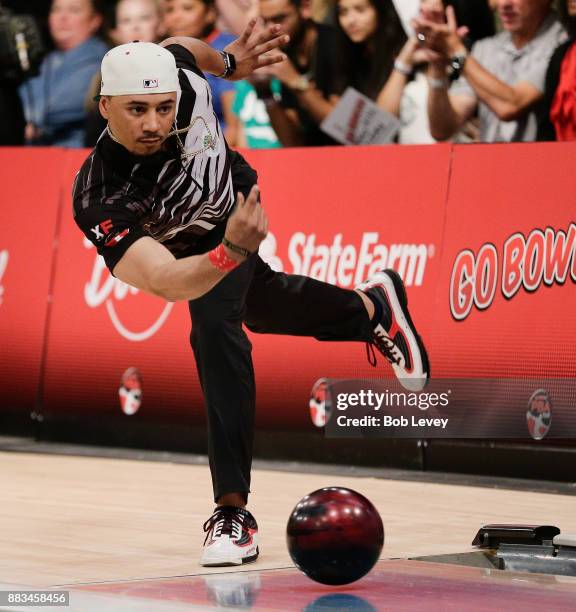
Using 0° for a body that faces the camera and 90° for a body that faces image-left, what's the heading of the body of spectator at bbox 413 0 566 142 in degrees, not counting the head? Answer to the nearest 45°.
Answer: approximately 45°

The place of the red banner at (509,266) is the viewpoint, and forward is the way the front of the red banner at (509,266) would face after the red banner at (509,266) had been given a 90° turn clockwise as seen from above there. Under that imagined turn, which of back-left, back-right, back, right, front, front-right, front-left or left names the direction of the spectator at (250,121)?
front-right

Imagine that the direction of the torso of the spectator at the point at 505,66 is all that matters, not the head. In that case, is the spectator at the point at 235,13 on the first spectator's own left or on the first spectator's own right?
on the first spectator's own right

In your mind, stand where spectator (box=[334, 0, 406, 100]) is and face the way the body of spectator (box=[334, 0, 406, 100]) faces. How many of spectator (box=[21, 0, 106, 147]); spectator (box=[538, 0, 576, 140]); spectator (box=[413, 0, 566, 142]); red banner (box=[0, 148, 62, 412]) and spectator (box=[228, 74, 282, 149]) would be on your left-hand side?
2

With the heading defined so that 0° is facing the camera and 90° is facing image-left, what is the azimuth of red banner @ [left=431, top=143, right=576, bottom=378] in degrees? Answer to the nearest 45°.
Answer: approximately 0°

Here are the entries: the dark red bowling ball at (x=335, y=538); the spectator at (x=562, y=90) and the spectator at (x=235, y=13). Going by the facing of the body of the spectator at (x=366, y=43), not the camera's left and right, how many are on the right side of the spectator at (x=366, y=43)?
1

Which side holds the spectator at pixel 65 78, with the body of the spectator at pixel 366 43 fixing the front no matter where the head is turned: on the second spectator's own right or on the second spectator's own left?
on the second spectator's own right

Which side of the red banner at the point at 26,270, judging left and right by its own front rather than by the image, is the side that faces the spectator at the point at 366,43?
left

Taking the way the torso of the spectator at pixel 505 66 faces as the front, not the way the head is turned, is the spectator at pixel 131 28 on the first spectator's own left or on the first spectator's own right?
on the first spectator's own right
